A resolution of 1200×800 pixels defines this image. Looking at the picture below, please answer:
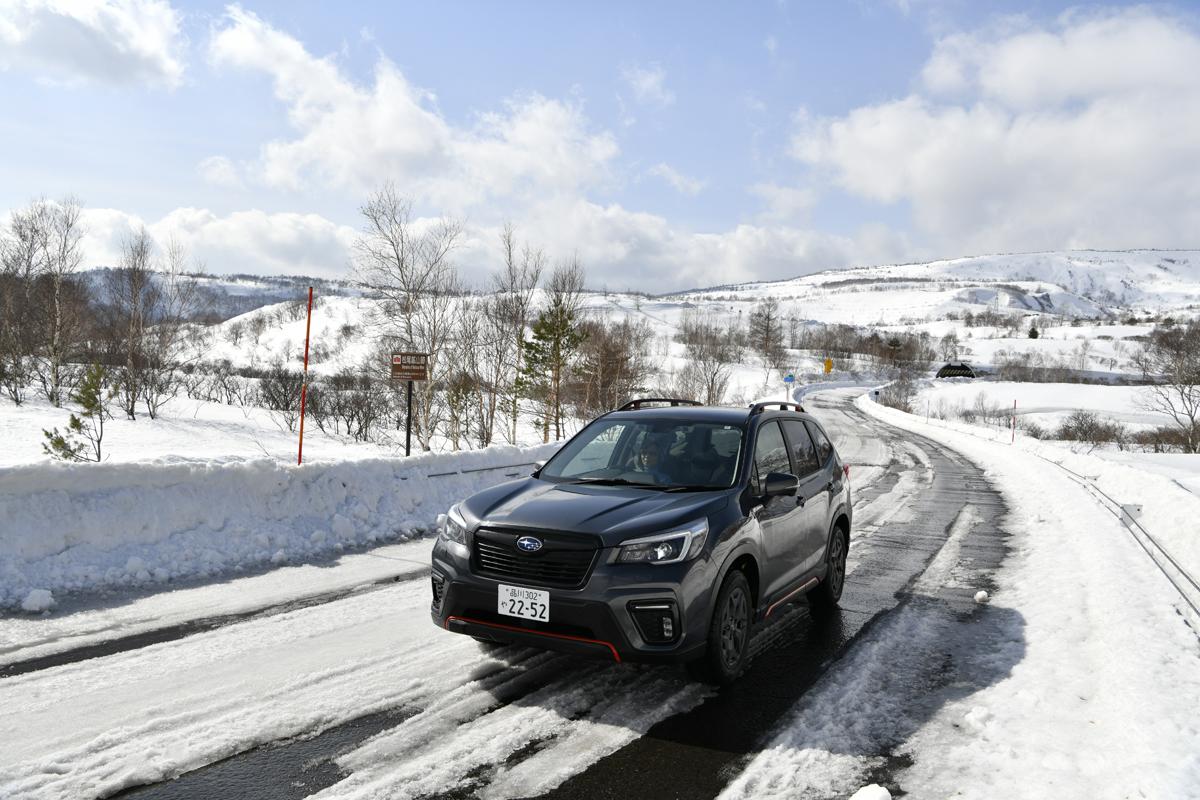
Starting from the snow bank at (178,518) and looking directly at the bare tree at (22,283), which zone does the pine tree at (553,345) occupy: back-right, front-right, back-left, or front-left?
front-right

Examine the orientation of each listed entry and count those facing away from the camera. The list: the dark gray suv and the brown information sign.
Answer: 0

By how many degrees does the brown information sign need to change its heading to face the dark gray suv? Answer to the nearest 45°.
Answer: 0° — it already faces it

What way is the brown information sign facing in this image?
toward the camera

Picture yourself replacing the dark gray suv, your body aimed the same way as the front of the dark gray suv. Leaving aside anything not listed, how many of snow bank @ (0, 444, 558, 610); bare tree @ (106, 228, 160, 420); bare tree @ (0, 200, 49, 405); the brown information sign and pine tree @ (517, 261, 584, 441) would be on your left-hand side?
0

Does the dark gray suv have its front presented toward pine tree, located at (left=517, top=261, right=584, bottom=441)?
no

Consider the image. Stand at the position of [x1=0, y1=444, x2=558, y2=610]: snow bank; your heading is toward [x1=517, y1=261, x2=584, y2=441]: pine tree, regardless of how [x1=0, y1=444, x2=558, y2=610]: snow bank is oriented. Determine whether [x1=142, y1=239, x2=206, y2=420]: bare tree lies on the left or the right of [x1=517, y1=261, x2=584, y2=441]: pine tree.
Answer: left

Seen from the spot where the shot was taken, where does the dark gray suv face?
facing the viewer and to the left of the viewer

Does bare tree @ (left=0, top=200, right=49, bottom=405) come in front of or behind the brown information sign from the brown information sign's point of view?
behind

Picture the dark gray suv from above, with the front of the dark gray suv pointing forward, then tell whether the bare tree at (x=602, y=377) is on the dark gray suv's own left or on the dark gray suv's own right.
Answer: on the dark gray suv's own right

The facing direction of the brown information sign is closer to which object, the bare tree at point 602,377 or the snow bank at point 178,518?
the snow bank

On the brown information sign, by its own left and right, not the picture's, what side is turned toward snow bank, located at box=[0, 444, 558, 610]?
front

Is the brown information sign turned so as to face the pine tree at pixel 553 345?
no

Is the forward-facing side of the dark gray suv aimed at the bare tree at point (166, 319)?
no

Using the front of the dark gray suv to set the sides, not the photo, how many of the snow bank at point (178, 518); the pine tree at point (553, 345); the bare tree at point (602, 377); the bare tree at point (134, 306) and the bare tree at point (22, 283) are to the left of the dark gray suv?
0
